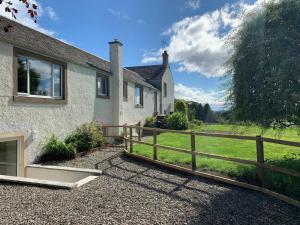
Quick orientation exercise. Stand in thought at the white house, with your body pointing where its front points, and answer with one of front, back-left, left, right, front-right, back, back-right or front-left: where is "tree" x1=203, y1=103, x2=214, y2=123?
left

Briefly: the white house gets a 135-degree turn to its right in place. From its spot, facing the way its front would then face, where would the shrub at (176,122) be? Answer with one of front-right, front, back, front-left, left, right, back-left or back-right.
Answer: back-right

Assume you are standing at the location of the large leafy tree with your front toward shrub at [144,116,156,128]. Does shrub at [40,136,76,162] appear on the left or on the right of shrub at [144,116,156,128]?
left

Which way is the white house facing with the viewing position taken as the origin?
facing the viewer and to the right of the viewer

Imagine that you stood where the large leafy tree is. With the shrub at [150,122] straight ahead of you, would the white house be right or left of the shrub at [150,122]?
left

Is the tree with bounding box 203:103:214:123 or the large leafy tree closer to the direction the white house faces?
the large leafy tree

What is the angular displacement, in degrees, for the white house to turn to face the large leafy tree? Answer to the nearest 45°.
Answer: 0° — it already faces it

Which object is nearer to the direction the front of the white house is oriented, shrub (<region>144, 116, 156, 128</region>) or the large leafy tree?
the large leafy tree
